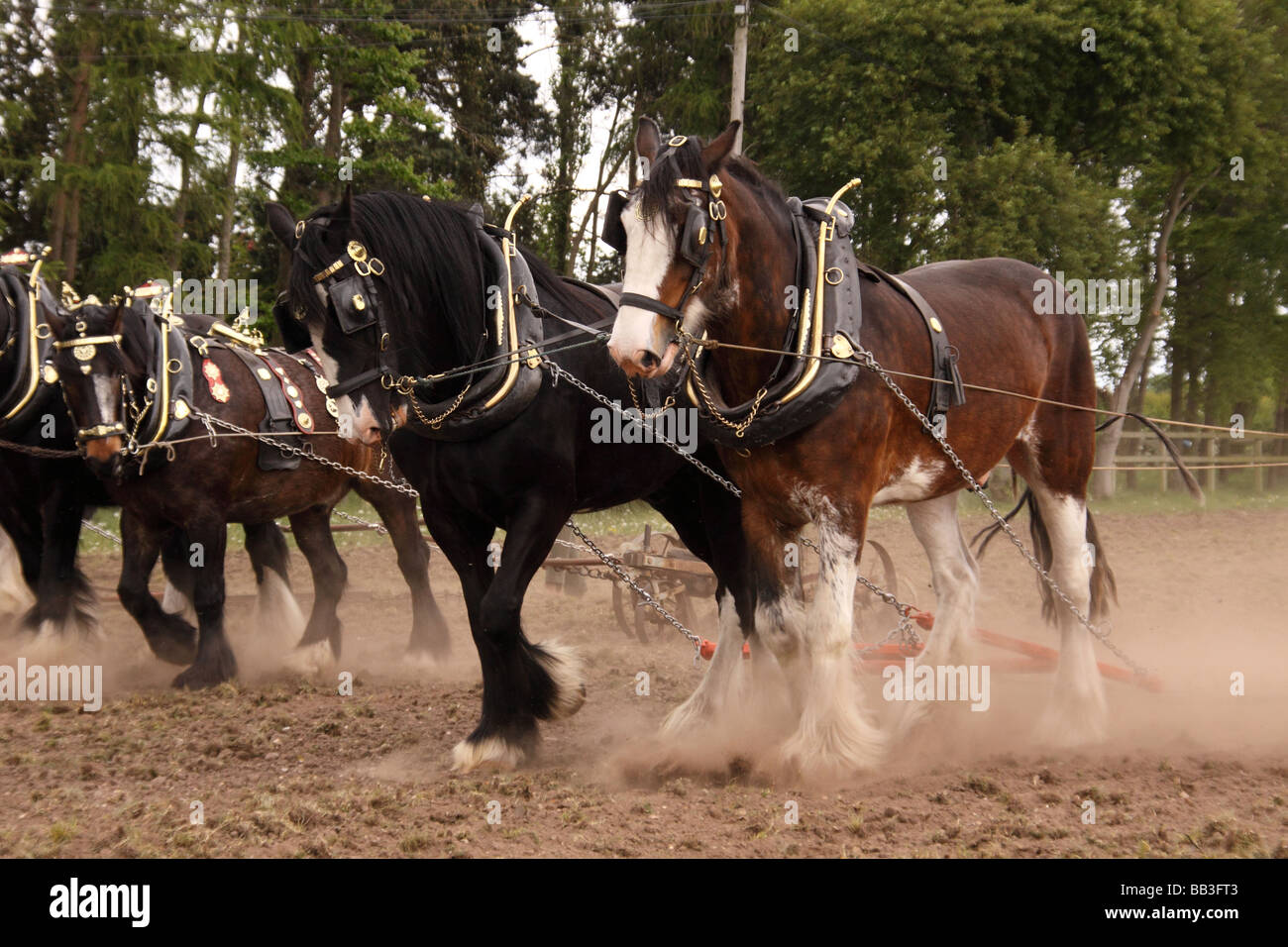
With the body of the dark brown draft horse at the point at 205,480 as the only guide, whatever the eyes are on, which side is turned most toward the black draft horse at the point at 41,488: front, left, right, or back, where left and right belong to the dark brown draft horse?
right

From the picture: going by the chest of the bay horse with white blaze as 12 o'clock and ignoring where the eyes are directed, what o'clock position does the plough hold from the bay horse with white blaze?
The plough is roughly at 4 o'clock from the bay horse with white blaze.

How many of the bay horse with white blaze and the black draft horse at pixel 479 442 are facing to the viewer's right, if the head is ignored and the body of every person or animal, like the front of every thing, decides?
0

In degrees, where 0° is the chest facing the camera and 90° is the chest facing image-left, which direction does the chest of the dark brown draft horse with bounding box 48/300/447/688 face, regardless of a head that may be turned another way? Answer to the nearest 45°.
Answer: approximately 45°

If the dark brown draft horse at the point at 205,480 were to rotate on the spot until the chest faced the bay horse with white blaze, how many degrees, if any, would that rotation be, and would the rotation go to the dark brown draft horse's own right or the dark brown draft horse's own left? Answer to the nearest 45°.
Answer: approximately 90° to the dark brown draft horse's own left

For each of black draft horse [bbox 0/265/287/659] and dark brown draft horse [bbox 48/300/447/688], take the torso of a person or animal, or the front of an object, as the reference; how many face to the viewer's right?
0

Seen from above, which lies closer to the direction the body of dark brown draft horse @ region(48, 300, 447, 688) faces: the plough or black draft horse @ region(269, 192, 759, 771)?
the black draft horse

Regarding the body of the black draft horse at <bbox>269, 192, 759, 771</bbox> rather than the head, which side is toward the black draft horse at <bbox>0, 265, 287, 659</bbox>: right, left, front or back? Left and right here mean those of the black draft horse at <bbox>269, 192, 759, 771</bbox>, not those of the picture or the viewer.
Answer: right

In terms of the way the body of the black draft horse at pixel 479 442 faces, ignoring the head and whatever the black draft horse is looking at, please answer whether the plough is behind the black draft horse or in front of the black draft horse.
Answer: behind

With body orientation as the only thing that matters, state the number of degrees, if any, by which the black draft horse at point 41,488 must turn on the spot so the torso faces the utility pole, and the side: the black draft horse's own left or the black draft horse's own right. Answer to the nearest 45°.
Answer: approximately 180°

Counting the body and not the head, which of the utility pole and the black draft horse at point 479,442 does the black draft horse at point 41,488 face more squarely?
the black draft horse

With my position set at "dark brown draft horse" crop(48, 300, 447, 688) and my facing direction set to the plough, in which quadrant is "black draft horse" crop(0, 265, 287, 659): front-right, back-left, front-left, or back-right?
back-left

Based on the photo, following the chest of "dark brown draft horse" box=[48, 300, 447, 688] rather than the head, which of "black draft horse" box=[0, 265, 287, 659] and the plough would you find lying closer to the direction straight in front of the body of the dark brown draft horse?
the black draft horse
